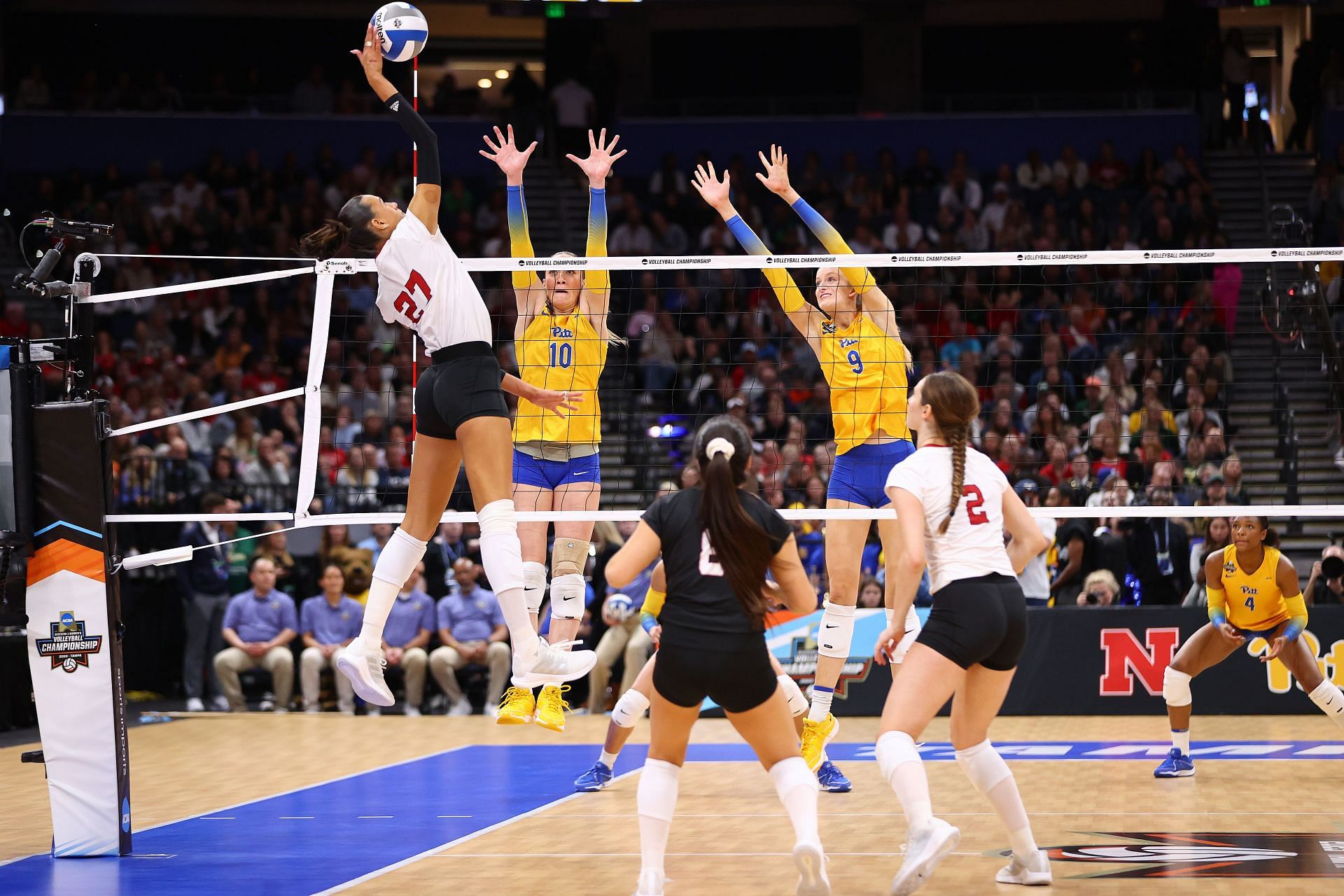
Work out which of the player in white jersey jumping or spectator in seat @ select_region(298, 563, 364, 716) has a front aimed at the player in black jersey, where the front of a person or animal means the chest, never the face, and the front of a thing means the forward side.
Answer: the spectator in seat

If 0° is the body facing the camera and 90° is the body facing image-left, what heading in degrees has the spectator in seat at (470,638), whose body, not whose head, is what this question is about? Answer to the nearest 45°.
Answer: approximately 0°

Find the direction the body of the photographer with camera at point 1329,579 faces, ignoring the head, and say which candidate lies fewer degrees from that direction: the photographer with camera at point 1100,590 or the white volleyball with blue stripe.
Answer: the white volleyball with blue stripe

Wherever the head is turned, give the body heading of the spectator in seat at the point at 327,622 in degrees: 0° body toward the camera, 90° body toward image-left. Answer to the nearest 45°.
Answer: approximately 0°

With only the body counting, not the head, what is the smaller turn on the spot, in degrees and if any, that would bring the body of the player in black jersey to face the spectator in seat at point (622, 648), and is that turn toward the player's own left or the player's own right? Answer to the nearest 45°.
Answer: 0° — they already face them

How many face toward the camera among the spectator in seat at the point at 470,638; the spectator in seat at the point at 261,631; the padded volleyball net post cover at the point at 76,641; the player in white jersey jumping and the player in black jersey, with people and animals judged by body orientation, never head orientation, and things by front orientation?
3

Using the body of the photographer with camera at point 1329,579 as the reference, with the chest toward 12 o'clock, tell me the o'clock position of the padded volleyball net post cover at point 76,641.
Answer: The padded volleyball net post cover is roughly at 1 o'clock from the photographer with camera.
